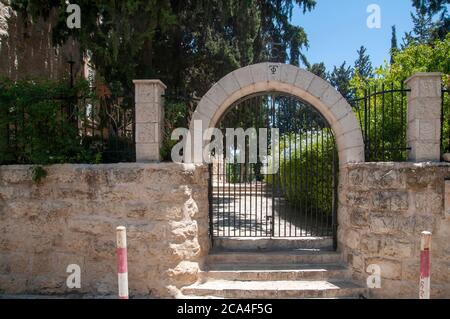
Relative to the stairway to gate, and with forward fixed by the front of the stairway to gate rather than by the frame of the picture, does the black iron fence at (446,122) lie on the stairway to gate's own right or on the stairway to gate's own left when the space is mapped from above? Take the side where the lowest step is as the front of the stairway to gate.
on the stairway to gate's own left

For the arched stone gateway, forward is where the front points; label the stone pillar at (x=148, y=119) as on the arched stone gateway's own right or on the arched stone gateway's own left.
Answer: on the arched stone gateway's own right

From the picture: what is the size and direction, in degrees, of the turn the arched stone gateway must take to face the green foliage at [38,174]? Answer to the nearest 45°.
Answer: approximately 90° to its right

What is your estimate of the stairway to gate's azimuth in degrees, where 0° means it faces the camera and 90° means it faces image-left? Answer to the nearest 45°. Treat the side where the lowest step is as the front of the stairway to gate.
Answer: approximately 0°

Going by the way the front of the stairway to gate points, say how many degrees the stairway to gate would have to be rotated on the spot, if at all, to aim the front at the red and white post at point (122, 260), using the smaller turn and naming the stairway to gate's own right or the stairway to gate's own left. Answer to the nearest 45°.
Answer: approximately 45° to the stairway to gate's own right

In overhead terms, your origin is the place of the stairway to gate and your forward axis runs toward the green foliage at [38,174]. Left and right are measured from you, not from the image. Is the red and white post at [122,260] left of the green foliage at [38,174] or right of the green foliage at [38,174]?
left

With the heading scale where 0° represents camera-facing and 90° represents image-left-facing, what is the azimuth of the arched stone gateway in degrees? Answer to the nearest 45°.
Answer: approximately 0°

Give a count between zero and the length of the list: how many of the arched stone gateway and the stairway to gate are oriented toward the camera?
2
